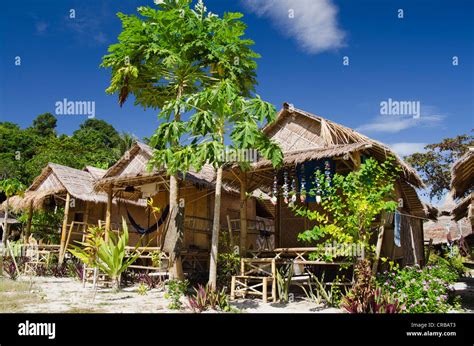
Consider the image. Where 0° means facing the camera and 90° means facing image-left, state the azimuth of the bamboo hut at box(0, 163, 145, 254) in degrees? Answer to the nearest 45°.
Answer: approximately 45°

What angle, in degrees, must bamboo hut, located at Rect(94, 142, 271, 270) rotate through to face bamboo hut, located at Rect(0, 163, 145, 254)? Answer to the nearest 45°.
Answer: approximately 90° to its right

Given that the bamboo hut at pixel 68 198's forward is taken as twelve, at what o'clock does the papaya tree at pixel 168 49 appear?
The papaya tree is roughly at 10 o'clock from the bamboo hut.

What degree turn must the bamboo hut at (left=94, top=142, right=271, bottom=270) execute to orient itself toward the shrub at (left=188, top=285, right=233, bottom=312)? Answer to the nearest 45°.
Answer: approximately 45° to its left
